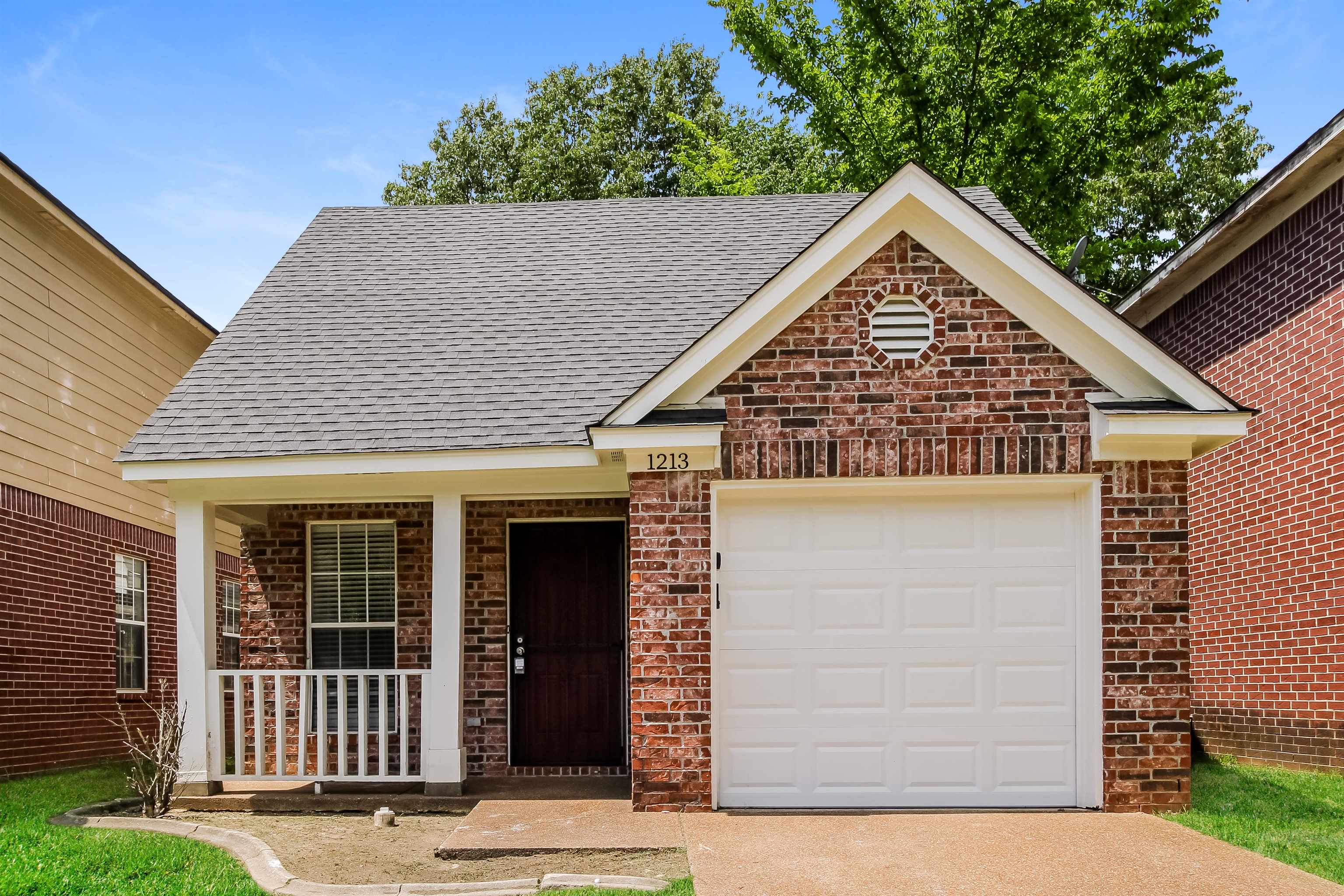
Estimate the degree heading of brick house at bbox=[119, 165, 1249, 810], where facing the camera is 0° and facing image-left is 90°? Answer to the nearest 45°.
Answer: approximately 0°

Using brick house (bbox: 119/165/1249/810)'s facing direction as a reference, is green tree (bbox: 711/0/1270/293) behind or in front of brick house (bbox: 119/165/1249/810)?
behind

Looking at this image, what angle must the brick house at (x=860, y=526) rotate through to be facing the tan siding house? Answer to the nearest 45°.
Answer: approximately 135° to its right

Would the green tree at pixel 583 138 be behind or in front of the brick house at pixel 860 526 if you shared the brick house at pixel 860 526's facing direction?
behind
